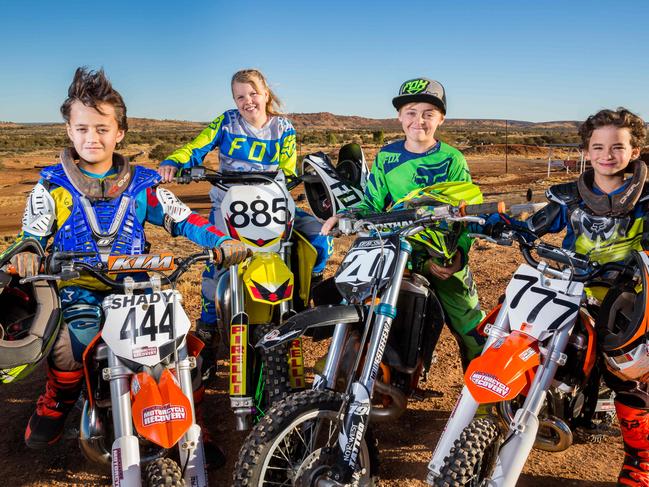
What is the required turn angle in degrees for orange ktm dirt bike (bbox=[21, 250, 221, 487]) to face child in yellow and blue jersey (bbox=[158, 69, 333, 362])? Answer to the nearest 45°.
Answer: approximately 135° to its left

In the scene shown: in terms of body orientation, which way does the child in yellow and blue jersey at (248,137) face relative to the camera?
toward the camera

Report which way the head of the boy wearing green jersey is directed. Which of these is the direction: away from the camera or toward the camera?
toward the camera

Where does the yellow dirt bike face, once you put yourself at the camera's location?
facing the viewer

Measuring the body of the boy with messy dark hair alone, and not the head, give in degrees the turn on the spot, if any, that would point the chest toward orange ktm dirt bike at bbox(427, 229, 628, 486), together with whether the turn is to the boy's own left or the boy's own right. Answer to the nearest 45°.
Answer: approximately 45° to the boy's own left

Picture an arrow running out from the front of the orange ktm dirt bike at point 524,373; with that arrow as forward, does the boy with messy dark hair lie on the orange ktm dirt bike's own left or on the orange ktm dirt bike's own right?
on the orange ktm dirt bike's own right

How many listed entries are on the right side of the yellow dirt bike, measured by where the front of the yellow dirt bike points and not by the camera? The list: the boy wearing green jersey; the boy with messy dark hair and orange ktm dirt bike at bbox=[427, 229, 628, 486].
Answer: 1

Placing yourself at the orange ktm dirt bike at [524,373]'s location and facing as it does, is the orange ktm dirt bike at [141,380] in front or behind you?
in front

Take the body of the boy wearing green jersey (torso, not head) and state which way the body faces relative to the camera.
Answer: toward the camera

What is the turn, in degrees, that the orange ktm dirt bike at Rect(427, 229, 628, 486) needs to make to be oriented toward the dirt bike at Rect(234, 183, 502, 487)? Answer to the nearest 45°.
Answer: approximately 45° to its right

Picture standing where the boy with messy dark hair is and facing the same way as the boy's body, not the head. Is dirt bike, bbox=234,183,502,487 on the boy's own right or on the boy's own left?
on the boy's own left

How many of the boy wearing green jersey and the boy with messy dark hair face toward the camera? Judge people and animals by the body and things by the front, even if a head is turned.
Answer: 2

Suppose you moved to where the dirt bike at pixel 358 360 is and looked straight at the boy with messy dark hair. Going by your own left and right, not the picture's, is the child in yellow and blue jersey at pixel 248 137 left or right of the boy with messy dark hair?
right

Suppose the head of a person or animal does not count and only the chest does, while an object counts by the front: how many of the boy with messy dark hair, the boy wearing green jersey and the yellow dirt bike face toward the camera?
3

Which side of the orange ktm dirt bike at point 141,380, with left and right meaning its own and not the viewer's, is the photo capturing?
front

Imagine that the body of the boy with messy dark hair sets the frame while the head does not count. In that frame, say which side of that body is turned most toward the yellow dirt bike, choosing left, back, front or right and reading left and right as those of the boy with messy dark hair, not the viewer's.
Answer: left

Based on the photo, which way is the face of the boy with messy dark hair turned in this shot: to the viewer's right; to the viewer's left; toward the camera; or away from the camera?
toward the camera
